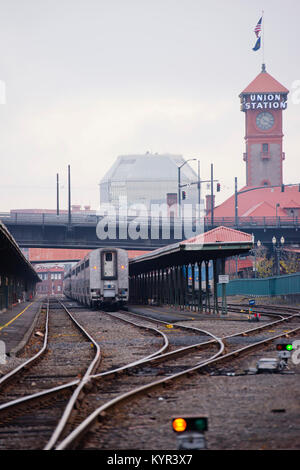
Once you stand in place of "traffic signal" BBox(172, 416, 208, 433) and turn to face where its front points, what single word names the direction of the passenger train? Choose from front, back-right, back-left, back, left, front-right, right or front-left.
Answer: back

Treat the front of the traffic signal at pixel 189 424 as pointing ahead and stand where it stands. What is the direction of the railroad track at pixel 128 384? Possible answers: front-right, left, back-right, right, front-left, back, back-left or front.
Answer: back

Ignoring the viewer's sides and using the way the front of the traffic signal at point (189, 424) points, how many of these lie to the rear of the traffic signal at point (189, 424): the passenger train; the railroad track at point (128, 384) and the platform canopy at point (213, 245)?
3

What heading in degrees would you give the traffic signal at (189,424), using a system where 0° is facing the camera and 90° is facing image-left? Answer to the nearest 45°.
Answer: approximately 0°

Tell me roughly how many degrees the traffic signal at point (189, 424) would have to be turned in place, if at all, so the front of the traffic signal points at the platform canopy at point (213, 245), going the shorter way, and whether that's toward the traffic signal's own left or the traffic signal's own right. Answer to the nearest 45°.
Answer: approximately 180°

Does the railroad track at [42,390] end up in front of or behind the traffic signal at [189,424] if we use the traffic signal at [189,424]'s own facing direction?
behind
